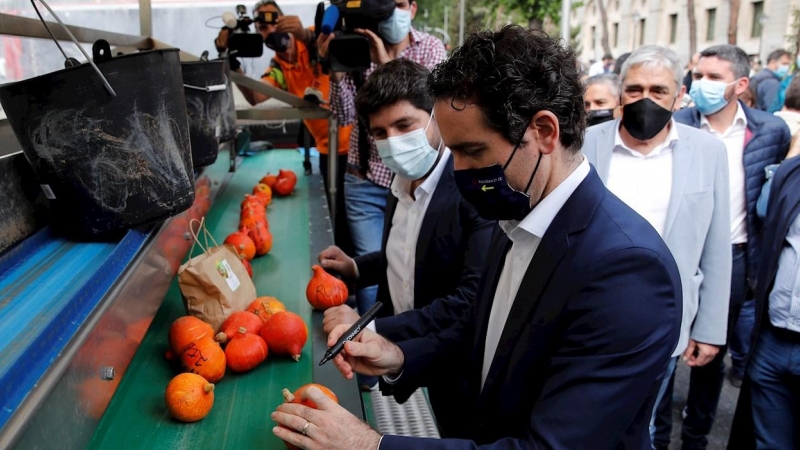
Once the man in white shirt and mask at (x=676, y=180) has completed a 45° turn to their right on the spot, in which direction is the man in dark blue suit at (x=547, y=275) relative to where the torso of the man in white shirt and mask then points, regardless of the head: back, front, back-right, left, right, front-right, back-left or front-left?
front-left

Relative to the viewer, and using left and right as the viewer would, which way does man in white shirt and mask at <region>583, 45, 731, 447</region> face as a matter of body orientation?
facing the viewer

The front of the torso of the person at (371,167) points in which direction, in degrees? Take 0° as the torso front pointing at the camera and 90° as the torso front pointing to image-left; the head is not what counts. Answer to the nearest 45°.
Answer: approximately 45°

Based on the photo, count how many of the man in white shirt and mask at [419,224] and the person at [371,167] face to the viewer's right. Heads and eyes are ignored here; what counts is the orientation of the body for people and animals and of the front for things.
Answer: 0

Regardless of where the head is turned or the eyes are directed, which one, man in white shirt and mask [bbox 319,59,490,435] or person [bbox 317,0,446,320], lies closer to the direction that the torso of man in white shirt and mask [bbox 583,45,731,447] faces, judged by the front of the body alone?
the man in white shirt and mask

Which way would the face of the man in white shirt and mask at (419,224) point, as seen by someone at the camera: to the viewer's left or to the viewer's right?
to the viewer's left

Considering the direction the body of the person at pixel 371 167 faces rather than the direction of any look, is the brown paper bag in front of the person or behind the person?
in front

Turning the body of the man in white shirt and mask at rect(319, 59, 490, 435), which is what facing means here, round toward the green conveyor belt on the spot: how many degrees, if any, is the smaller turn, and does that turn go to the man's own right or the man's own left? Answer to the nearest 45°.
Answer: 0° — they already face it

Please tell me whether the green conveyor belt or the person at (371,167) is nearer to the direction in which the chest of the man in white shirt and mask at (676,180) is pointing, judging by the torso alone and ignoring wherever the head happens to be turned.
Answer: the green conveyor belt

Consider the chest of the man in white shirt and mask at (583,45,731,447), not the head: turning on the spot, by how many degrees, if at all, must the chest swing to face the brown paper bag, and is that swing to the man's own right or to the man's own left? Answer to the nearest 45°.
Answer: approximately 45° to the man's own right

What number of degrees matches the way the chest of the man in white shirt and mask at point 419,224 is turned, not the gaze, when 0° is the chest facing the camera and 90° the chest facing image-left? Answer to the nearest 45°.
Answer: approximately 45°

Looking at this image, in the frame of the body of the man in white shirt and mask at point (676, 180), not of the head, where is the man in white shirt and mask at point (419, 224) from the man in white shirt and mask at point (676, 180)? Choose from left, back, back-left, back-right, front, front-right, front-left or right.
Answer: front-right
